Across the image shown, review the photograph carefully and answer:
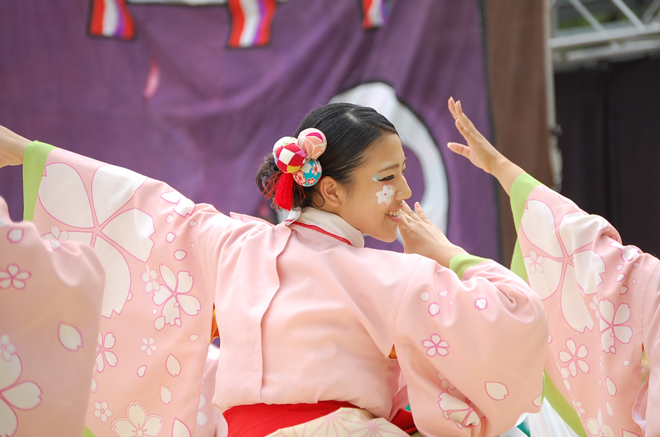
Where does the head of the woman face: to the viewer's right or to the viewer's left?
to the viewer's right

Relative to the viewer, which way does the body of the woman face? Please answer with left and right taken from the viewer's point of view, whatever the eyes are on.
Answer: facing away from the viewer and to the right of the viewer
